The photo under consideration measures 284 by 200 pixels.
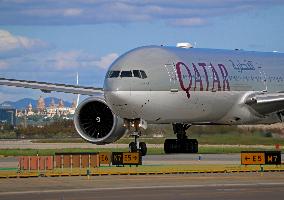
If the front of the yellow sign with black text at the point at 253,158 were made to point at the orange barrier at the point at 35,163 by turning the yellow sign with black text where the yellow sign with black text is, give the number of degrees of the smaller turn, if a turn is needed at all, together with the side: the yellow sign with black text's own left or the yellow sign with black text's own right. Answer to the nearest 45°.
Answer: approximately 90° to the yellow sign with black text's own right

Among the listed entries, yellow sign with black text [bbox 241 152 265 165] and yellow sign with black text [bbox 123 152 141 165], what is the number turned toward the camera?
2

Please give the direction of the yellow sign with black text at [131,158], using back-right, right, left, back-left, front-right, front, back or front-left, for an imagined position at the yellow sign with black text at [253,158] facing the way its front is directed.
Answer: right

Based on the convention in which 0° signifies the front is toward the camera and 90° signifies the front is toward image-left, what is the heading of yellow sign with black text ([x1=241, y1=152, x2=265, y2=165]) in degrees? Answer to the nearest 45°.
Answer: approximately 0°
